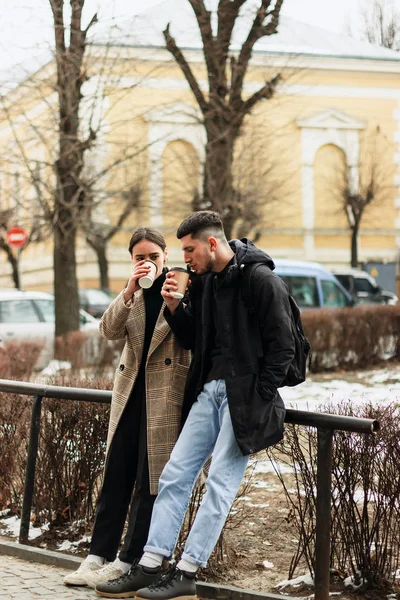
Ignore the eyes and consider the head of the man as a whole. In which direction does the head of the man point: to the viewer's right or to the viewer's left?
to the viewer's left

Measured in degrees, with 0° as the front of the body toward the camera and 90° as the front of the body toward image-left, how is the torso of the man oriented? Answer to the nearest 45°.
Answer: approximately 45°

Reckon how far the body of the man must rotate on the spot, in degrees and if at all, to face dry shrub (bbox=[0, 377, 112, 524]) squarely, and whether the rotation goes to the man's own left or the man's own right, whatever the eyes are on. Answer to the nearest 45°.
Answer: approximately 90° to the man's own right

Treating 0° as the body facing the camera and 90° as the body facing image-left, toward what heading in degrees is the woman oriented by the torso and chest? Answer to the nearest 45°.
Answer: approximately 45°

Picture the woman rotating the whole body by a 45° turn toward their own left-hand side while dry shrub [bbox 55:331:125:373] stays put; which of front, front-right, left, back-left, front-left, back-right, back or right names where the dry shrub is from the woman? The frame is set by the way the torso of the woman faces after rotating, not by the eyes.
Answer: back
